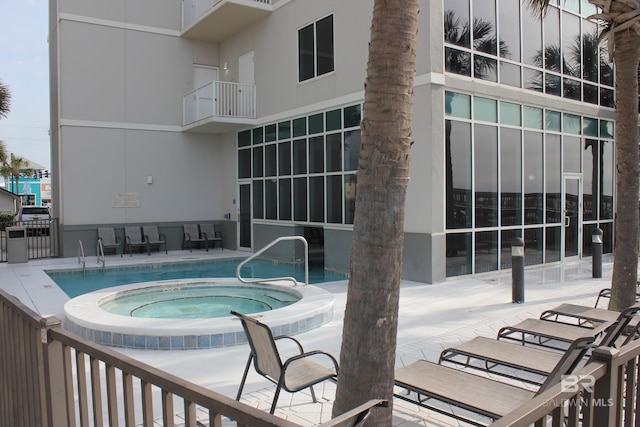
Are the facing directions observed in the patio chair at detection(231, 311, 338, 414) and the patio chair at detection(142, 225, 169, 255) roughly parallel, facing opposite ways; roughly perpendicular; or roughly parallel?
roughly perpendicular

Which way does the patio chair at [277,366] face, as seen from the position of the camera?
facing away from the viewer and to the right of the viewer

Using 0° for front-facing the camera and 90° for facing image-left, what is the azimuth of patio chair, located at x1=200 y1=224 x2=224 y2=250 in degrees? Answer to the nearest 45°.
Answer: approximately 315°

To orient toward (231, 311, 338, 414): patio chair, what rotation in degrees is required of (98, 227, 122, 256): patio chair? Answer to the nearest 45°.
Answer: approximately 45° to its right

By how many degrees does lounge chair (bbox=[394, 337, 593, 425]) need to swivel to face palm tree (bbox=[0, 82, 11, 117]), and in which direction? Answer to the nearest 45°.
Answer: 0° — it already faces it

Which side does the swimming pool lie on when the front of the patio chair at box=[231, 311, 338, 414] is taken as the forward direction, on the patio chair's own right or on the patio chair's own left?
on the patio chair's own left
